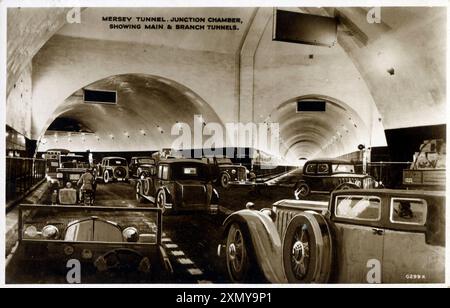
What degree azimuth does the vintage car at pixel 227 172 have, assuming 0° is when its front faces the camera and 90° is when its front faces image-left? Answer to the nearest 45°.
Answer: approximately 315°

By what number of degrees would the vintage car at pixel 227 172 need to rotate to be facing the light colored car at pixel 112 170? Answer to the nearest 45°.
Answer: approximately 135° to its right

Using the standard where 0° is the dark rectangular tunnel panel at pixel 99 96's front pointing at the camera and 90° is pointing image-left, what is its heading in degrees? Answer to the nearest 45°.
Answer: approximately 0°
